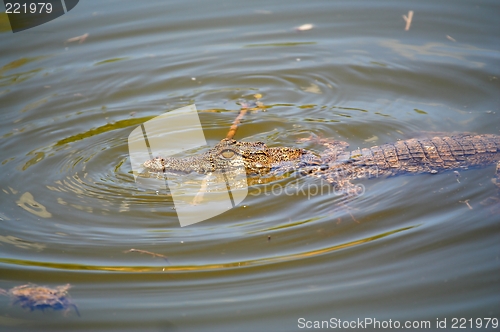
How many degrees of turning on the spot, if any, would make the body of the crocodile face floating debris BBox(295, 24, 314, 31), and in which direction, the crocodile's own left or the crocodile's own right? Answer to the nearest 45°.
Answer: approximately 90° to the crocodile's own right

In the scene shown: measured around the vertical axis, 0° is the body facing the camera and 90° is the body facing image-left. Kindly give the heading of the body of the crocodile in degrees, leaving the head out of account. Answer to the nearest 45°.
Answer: approximately 90°

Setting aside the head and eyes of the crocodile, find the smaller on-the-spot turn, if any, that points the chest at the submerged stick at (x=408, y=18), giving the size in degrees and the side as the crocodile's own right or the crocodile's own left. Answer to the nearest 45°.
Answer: approximately 90° to the crocodile's own right

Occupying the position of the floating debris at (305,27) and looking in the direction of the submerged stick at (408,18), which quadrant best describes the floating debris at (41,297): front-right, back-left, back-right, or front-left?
back-right

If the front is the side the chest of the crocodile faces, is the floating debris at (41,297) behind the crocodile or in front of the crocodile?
in front
